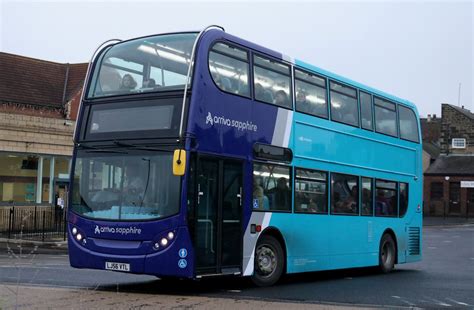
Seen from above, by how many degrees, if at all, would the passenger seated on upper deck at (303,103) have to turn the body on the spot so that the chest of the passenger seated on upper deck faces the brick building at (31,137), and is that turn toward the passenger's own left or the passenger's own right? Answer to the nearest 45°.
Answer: approximately 90° to the passenger's own right

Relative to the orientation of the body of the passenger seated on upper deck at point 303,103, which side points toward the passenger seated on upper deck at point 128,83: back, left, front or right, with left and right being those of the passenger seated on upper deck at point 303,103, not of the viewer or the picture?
front

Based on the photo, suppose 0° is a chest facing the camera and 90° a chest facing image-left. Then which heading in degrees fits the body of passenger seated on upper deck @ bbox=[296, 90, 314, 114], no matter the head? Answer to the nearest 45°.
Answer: approximately 45°

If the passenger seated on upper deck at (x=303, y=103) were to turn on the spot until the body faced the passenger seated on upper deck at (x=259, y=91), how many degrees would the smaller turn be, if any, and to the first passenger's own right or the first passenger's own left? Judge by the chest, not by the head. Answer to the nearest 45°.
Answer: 0° — they already face them

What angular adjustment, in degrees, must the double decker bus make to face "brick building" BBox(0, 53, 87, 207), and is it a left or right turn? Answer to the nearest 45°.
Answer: approximately 90° to its right

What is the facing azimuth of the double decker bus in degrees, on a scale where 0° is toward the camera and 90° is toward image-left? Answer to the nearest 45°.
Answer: approximately 45°

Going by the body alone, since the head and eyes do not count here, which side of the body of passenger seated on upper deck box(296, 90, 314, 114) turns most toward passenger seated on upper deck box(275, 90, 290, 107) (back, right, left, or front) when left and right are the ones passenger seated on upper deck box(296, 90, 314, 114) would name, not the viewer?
front

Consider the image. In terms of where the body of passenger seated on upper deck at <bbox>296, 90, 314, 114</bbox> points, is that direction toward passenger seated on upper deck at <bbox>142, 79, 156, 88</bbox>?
yes

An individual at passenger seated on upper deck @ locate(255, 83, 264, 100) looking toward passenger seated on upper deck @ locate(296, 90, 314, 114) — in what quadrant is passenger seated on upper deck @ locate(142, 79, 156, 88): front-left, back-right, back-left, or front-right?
back-left

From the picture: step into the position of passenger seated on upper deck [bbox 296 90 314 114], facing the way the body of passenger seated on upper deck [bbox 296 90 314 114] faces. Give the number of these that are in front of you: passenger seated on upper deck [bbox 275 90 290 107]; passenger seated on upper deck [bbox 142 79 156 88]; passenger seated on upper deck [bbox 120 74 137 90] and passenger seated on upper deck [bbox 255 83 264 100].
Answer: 4
